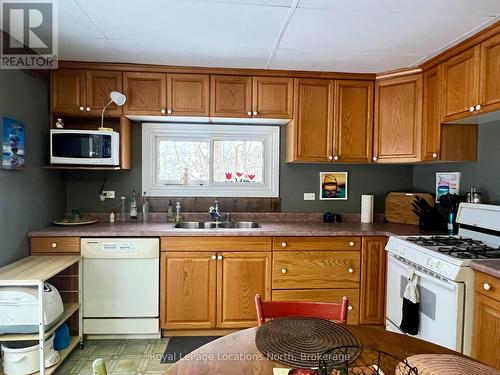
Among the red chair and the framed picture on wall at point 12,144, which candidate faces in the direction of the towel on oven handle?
the framed picture on wall

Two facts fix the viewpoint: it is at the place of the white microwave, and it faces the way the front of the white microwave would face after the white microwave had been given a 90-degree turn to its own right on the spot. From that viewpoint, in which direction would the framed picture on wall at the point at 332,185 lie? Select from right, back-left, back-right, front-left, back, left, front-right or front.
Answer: back

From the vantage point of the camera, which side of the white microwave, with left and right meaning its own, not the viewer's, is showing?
front

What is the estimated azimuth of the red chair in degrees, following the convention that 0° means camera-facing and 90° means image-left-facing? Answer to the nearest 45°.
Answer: approximately 0°

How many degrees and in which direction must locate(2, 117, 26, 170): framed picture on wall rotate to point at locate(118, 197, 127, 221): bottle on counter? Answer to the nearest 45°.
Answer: approximately 90° to its left

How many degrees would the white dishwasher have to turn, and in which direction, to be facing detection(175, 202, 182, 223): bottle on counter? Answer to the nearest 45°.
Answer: approximately 135° to its left

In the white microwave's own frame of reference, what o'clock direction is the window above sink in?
The window above sink is roughly at 9 o'clock from the white microwave.

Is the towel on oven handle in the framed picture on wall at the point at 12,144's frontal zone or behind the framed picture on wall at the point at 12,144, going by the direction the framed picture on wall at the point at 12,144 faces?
frontal zone

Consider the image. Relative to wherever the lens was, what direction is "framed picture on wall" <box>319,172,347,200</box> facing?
facing the viewer

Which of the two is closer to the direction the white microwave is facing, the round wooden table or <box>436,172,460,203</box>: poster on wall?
the round wooden table

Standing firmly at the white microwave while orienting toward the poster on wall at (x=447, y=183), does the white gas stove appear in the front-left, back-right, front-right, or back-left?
front-right

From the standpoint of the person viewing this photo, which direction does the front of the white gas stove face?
facing the viewer and to the left of the viewer

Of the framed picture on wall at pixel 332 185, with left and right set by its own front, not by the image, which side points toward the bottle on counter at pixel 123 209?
right

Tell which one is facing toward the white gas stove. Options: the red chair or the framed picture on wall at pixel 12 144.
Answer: the framed picture on wall

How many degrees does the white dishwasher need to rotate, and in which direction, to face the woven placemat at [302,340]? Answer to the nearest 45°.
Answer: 0° — it already faces it

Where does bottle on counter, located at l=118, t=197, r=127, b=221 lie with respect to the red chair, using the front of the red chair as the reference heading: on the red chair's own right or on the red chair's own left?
on the red chair's own right

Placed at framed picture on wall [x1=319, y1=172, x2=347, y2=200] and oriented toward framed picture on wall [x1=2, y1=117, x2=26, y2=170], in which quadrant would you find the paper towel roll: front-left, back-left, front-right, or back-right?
back-left
